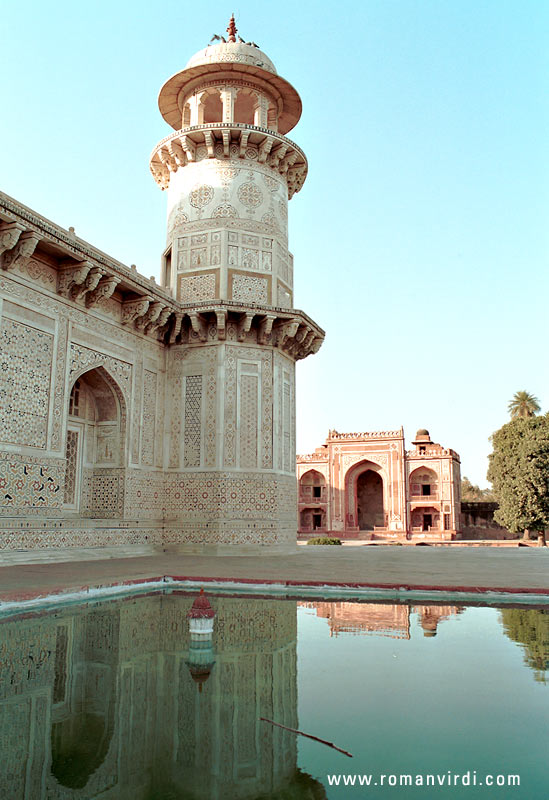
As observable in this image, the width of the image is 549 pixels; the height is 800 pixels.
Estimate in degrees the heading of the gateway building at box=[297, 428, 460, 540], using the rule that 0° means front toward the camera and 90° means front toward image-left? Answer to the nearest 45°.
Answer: approximately 0°

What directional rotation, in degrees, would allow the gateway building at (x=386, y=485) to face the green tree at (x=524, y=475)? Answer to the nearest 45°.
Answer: approximately 45° to its left

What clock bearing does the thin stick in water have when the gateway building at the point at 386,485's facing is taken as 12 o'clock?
The thin stick in water is roughly at 12 o'clock from the gateway building.
